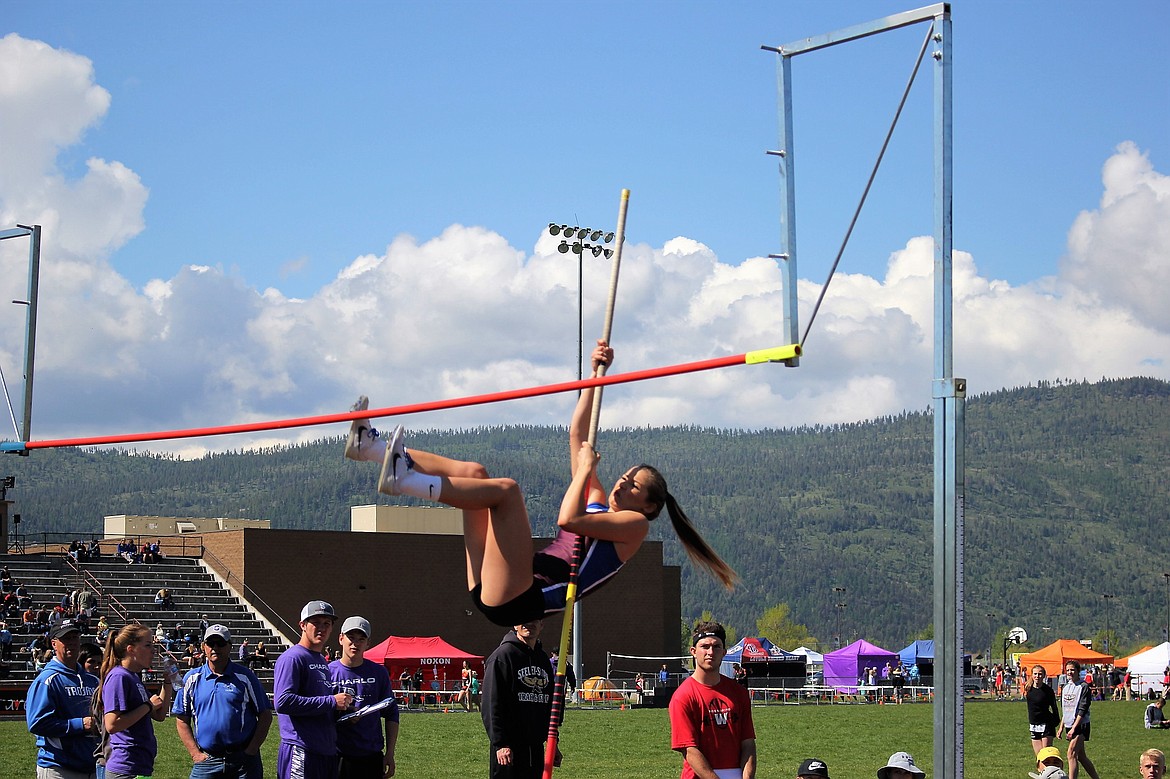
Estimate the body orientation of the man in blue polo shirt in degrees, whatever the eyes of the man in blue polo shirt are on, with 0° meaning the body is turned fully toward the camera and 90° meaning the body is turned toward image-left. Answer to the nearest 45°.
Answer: approximately 0°

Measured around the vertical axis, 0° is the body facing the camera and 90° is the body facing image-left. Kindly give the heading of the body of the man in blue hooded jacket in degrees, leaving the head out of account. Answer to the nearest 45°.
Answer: approximately 315°

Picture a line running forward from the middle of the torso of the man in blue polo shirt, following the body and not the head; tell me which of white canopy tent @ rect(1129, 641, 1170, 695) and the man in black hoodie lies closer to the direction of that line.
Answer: the man in black hoodie

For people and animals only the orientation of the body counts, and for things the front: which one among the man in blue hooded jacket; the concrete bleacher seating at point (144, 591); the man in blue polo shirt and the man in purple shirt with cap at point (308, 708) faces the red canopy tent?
the concrete bleacher seating

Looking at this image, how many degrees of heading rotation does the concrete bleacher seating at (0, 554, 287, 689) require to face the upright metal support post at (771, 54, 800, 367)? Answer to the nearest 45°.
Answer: approximately 45° to its right

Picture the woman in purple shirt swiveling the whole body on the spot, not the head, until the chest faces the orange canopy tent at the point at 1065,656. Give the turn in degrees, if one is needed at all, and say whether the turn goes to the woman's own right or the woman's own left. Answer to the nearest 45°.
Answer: approximately 45° to the woman's own left

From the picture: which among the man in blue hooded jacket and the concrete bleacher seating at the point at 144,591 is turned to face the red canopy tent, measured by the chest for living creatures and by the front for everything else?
the concrete bleacher seating

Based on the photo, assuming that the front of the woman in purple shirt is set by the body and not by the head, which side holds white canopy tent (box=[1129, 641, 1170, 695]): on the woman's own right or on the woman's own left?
on the woman's own left
